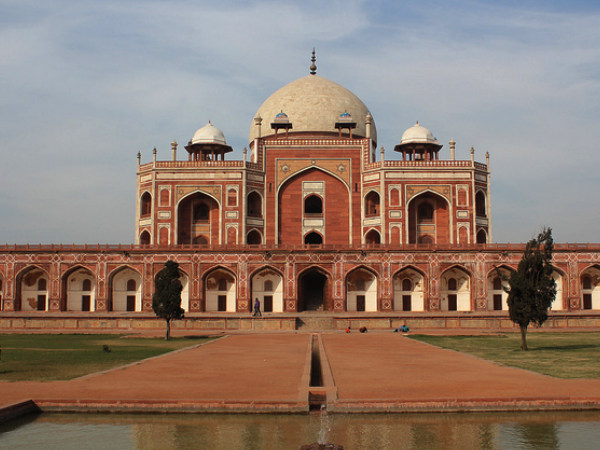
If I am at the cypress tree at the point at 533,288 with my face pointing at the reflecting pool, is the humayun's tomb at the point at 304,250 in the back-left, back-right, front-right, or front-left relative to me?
back-right

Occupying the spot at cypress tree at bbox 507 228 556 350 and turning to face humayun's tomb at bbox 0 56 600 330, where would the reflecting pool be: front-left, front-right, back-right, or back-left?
back-left

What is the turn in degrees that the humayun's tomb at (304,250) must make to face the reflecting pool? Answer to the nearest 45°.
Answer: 0° — it already faces it

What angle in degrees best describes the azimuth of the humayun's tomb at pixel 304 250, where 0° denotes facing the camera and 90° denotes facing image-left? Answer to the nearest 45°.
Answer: approximately 0°
